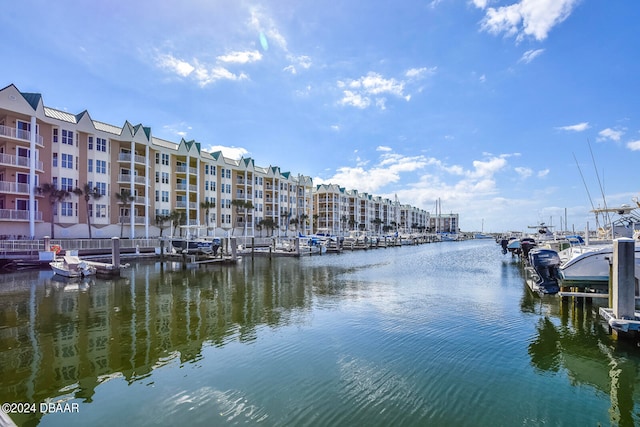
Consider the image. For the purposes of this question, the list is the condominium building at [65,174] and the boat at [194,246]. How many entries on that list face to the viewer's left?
1

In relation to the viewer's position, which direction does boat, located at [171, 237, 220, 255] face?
facing to the left of the viewer

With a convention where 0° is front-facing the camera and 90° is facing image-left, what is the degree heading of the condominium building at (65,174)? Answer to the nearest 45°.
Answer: approximately 315°

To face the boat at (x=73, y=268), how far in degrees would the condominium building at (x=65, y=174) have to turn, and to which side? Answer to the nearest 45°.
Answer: approximately 45° to its right

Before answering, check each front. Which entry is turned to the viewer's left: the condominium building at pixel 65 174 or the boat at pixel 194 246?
the boat

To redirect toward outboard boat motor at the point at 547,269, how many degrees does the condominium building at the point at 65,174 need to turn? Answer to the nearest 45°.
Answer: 0° — it already faces it

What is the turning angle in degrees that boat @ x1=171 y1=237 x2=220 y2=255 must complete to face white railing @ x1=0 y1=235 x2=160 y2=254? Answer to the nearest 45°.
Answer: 0° — it already faces it
